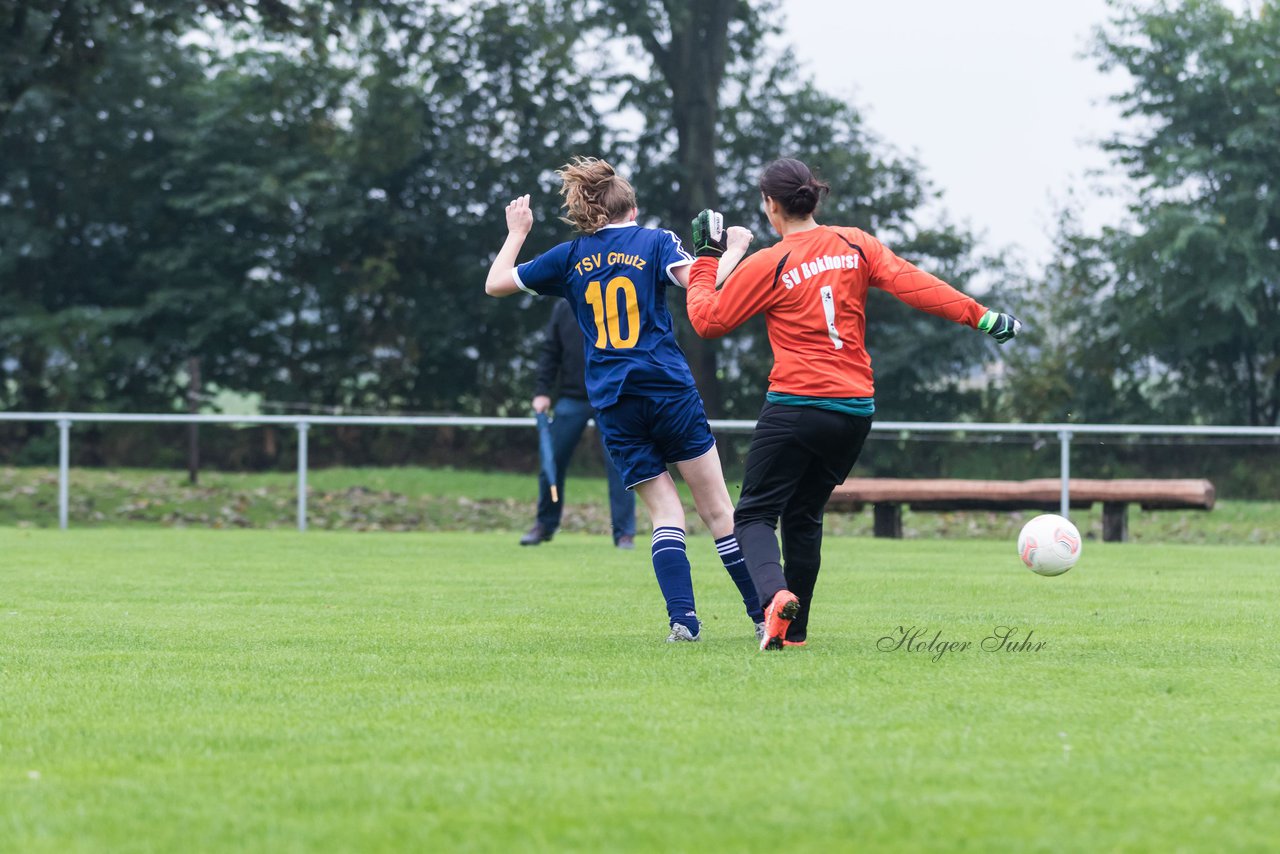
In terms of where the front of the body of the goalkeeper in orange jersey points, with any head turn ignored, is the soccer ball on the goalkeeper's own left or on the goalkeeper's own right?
on the goalkeeper's own right

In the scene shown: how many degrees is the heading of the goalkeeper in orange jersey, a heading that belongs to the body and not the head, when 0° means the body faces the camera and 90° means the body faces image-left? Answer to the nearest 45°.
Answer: approximately 135°

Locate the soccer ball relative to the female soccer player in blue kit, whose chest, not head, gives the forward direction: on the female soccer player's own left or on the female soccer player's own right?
on the female soccer player's own right

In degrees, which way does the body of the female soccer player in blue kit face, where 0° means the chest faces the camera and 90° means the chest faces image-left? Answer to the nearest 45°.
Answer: approximately 180°

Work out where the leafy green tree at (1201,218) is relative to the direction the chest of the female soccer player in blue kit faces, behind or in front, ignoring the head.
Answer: in front

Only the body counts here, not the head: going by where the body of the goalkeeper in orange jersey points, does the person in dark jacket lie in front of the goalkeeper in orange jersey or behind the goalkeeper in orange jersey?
in front

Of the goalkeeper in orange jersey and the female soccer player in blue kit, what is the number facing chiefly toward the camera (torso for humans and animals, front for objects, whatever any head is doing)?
0

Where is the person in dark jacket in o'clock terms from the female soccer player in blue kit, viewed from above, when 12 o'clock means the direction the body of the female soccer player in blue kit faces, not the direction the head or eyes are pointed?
The person in dark jacket is roughly at 12 o'clock from the female soccer player in blue kit.

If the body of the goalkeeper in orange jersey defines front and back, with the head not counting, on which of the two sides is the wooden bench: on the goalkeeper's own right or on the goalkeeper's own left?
on the goalkeeper's own right

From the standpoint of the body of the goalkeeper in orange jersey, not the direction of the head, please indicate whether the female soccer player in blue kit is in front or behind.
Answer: in front

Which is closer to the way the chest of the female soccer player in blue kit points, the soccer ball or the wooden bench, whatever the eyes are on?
the wooden bench
